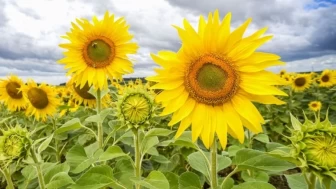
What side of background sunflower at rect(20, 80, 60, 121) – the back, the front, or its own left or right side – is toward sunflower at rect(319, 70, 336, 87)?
left

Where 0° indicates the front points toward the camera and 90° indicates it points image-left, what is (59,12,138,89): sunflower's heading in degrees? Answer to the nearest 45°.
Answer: approximately 0°

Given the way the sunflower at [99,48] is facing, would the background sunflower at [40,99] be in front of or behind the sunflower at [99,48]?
behind

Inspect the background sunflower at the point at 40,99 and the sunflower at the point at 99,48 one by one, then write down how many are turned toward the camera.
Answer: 2
